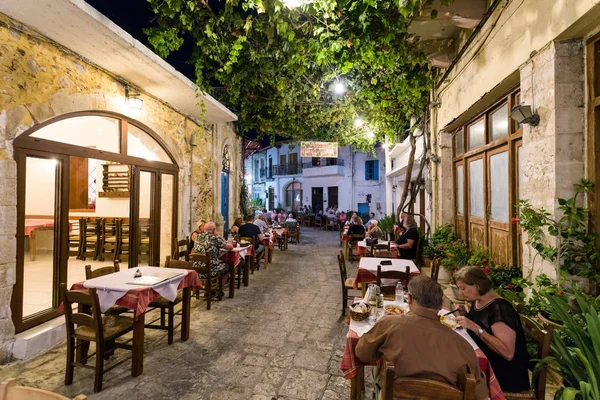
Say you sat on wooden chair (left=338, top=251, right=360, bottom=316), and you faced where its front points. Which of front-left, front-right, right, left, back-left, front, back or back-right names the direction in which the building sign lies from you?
left

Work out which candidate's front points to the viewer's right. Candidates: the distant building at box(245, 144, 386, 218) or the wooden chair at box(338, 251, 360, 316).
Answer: the wooden chair

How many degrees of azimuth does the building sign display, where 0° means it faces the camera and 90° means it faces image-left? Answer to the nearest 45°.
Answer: approximately 0°

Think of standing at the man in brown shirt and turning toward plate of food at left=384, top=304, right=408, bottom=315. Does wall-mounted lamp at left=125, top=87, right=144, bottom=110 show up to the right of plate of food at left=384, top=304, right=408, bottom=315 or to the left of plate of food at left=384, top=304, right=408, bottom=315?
left

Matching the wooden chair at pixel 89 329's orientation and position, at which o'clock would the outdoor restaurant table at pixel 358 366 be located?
The outdoor restaurant table is roughly at 3 o'clock from the wooden chair.

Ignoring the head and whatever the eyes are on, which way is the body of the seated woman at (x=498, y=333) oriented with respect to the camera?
to the viewer's left

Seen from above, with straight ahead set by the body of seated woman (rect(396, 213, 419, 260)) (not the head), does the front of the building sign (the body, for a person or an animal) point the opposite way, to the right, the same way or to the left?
to the left

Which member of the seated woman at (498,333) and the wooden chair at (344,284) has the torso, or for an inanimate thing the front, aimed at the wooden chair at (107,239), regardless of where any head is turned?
the seated woman

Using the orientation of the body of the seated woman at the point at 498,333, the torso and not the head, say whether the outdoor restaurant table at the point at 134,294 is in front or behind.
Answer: in front

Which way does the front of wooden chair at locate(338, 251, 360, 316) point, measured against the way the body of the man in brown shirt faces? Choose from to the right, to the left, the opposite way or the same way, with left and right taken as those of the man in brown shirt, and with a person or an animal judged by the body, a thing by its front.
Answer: to the right

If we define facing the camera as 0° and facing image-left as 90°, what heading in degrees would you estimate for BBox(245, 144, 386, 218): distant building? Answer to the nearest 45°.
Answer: approximately 0°

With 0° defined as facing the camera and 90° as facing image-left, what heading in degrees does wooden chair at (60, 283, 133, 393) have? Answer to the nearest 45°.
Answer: approximately 225°

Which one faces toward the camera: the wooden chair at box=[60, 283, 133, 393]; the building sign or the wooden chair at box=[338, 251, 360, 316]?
the building sign

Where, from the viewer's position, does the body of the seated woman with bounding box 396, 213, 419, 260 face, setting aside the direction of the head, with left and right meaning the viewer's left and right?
facing to the left of the viewer

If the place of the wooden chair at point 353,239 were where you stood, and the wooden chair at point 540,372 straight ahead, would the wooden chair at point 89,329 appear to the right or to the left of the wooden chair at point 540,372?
right

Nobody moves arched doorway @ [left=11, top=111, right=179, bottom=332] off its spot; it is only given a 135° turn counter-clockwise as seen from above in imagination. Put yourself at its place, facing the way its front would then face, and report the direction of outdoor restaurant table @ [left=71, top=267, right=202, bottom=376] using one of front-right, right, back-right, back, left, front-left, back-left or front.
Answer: back
